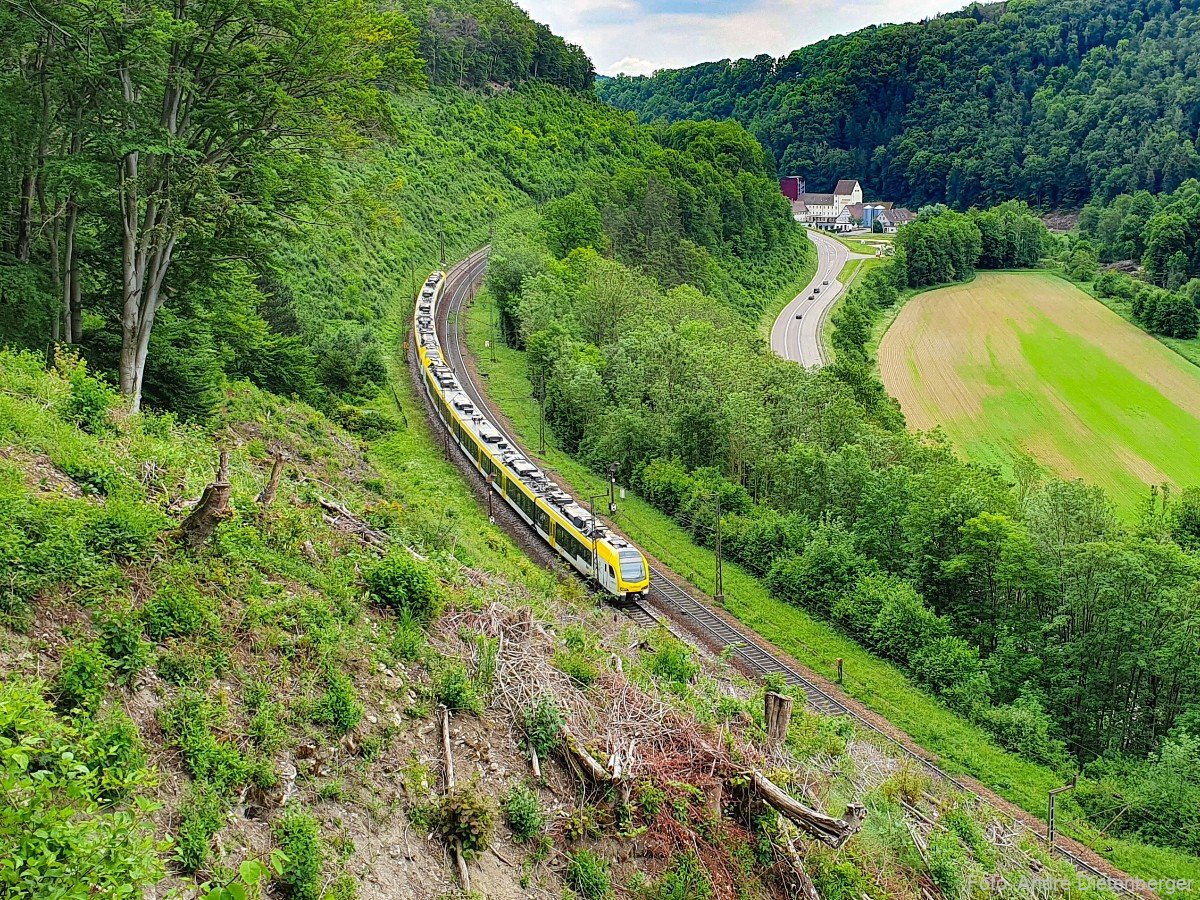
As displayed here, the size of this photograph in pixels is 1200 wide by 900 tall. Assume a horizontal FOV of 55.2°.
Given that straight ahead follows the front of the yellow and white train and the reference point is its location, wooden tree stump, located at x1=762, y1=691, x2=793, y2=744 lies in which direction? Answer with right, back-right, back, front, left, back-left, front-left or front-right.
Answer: front-right

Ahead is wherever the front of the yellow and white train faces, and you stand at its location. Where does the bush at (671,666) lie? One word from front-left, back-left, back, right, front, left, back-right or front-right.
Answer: front-right

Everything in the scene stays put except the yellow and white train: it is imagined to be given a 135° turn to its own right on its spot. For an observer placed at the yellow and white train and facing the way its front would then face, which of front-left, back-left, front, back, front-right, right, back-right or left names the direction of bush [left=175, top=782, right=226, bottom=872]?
left

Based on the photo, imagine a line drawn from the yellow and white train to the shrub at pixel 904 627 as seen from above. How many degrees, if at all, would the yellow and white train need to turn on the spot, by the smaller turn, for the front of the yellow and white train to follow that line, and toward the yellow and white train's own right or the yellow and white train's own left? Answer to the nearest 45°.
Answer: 0° — it already faces it

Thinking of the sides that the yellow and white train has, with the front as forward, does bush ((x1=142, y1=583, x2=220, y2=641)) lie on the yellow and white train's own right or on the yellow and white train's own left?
on the yellow and white train's own right

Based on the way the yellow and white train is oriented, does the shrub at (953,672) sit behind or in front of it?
in front

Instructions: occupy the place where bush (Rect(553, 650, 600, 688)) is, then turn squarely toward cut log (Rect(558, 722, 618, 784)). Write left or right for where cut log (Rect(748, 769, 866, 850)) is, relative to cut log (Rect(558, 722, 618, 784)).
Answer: left

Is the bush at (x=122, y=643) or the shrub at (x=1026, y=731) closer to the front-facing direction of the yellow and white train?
the shrub

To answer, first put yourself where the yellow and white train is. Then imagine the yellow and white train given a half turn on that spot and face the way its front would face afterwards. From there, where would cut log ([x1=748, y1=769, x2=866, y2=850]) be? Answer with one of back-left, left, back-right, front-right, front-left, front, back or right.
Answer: back-left
